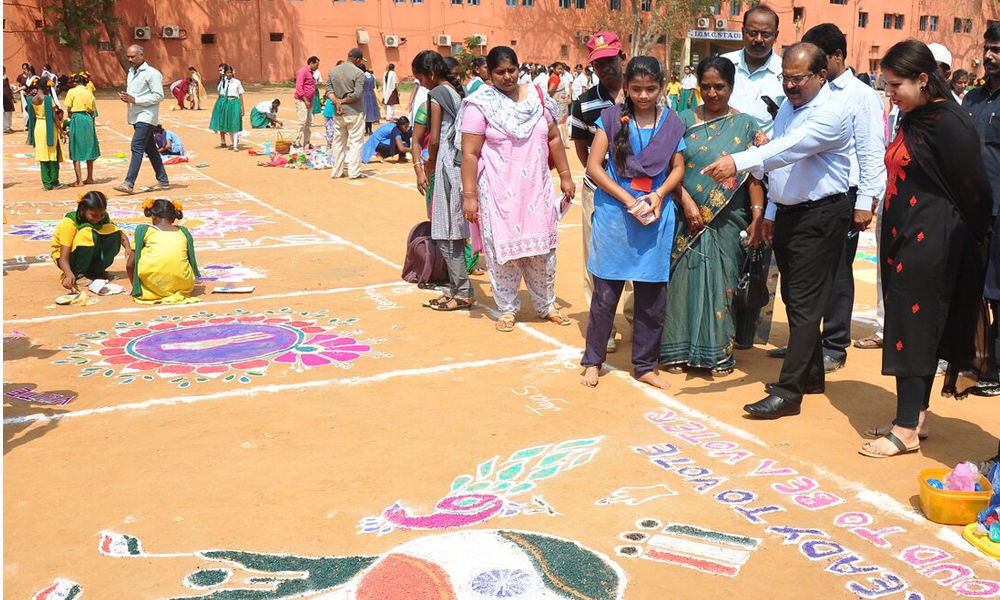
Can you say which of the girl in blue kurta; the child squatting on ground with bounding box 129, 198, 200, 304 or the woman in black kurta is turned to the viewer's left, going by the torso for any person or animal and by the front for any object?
the woman in black kurta

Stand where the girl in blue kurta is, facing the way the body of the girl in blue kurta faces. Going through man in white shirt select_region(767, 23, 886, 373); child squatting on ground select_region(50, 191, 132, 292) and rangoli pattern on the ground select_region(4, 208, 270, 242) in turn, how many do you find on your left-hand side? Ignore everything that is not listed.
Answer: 1

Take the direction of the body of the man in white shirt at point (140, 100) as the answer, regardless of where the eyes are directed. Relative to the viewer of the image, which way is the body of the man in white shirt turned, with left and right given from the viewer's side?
facing the viewer and to the left of the viewer

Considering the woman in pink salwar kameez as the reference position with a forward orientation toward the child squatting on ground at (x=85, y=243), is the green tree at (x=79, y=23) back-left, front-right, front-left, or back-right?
front-right

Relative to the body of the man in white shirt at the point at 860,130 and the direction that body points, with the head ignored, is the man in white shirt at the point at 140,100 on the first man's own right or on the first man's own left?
on the first man's own right

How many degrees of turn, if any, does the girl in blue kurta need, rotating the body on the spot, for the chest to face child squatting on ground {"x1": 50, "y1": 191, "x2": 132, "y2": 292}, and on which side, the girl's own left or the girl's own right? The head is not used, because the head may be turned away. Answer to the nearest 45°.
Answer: approximately 135° to the girl's own right

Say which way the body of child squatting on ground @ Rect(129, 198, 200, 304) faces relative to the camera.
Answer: away from the camera

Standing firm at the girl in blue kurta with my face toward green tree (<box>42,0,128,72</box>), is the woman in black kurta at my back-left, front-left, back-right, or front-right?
back-right

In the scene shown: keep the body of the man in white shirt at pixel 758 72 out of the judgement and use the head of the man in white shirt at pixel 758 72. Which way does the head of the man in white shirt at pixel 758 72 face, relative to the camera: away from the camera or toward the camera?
toward the camera

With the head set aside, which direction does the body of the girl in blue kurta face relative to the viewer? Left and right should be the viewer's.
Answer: facing the viewer

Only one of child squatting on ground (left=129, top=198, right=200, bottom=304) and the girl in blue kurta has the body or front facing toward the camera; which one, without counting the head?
the girl in blue kurta

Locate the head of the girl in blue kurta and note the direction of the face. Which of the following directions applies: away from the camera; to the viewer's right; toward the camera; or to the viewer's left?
toward the camera
